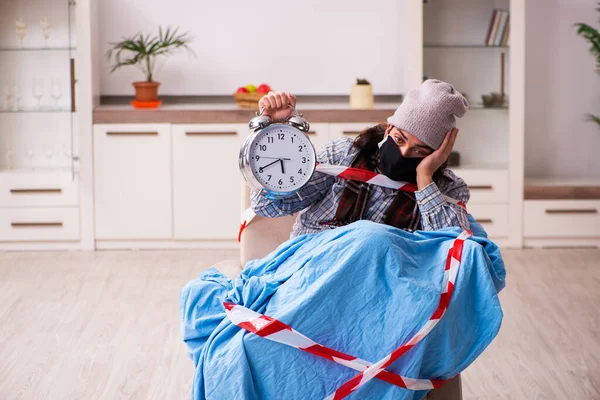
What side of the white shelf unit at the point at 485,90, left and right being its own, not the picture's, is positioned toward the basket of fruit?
right

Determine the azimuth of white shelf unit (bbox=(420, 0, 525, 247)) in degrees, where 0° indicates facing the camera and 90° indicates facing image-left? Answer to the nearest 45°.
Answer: approximately 0°

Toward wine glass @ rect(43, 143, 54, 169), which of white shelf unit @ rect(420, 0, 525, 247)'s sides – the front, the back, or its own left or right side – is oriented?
right

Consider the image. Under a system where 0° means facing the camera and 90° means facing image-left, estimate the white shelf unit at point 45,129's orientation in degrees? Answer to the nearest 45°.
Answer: approximately 0°

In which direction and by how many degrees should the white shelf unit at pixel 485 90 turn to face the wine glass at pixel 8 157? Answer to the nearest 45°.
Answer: approximately 90° to its right

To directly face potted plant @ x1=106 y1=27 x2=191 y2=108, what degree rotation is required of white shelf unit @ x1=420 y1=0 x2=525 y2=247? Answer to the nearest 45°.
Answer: approximately 90° to its right

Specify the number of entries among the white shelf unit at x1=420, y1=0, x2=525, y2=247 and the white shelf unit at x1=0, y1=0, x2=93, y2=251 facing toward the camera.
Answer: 2
